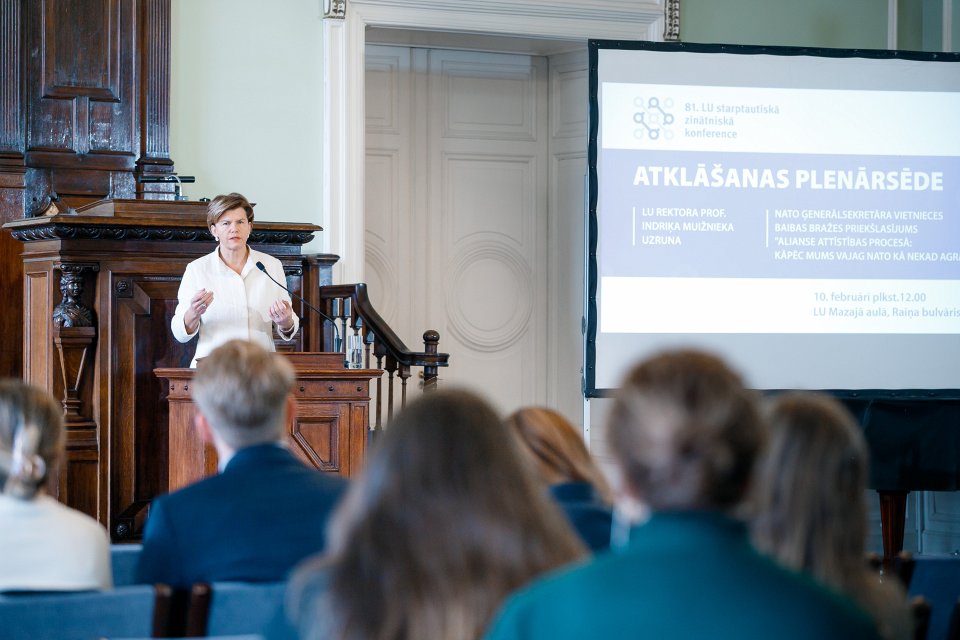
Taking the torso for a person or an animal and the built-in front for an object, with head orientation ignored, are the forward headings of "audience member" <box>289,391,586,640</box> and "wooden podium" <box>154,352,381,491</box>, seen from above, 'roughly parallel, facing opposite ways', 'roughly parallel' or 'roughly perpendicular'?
roughly parallel, facing opposite ways

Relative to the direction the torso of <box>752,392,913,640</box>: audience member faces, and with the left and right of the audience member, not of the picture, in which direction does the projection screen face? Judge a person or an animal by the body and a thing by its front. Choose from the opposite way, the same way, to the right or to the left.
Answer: the opposite way

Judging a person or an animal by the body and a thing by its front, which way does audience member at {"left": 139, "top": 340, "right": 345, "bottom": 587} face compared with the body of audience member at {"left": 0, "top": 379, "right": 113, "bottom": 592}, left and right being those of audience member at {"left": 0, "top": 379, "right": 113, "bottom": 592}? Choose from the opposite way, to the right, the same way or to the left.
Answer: the same way

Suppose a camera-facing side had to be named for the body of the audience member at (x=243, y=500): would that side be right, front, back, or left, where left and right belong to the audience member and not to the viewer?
back

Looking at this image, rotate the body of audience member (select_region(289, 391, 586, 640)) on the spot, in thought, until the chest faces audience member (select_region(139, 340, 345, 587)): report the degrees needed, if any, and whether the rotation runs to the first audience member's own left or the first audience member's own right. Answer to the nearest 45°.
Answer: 0° — they already face them

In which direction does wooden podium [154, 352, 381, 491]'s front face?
toward the camera

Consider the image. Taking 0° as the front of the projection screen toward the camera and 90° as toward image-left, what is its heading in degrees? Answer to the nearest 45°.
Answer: approximately 0°

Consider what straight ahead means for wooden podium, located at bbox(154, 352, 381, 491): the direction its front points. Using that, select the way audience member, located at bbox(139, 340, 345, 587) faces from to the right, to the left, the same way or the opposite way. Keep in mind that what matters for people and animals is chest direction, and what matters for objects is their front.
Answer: the opposite way

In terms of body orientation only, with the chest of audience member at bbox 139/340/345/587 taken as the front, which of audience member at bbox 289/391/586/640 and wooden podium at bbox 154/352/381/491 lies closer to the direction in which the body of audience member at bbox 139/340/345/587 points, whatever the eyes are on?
the wooden podium

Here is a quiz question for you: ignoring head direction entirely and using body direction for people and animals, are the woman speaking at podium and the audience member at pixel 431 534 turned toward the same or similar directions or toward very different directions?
very different directions

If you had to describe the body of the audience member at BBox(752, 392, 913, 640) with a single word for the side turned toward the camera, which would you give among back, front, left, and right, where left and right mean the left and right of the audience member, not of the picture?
back

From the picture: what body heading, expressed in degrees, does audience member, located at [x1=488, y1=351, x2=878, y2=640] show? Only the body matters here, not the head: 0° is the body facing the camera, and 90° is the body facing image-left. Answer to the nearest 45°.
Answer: approximately 180°

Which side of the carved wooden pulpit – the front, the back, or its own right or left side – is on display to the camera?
front

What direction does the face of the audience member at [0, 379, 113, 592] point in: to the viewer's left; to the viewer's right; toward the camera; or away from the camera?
away from the camera

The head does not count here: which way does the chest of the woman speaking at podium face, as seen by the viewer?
toward the camera

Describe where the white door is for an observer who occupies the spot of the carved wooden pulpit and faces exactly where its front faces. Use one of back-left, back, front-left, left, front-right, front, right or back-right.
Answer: back-left

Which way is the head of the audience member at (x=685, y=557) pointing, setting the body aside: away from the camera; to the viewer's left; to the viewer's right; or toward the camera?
away from the camera

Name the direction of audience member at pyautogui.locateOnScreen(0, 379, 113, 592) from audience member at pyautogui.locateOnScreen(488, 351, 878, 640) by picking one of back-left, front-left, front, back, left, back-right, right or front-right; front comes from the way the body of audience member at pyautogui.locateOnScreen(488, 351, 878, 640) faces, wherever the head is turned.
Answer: front-left

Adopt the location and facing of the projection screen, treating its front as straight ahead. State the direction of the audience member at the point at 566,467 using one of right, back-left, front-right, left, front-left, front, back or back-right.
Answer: front

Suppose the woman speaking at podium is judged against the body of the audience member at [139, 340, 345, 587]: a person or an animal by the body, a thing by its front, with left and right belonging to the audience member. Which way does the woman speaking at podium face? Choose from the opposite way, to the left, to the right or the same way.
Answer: the opposite way

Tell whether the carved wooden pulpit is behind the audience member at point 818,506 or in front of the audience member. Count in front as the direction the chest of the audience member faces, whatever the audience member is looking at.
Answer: in front

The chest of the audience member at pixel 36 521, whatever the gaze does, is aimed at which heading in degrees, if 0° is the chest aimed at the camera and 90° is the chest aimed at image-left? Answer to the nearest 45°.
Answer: approximately 180°
